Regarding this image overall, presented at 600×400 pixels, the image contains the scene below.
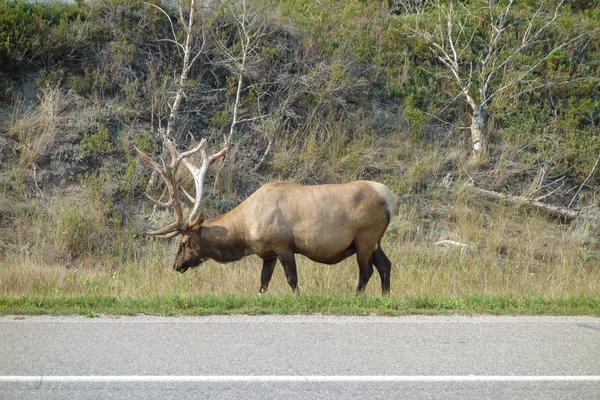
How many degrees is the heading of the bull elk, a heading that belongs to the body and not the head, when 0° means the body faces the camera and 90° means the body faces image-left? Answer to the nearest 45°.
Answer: approximately 90°

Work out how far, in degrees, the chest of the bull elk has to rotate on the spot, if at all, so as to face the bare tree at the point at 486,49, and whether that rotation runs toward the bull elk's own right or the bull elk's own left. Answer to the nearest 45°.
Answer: approximately 135° to the bull elk's own right

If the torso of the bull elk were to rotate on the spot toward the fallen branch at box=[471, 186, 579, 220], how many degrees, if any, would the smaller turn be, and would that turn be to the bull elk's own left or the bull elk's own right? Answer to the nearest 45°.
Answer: approximately 135° to the bull elk's own right

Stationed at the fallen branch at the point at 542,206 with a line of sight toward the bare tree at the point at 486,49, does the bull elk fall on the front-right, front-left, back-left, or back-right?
back-left
